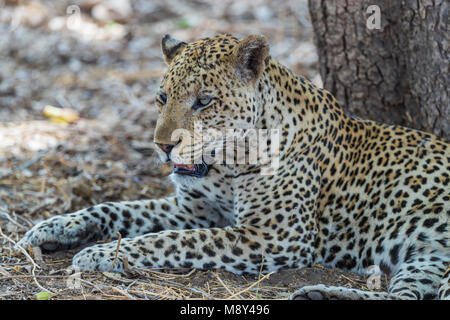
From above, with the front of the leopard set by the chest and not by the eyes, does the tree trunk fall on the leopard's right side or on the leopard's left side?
on the leopard's right side

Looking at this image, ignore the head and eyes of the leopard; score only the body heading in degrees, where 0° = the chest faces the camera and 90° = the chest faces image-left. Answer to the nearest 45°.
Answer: approximately 90°
